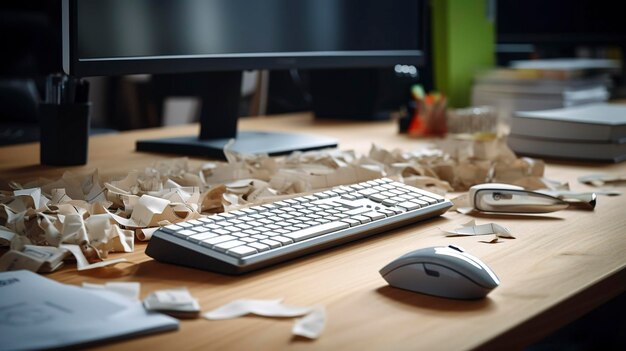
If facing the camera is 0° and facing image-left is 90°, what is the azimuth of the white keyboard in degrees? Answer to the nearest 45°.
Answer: approximately 315°
